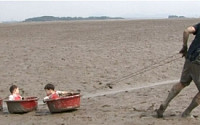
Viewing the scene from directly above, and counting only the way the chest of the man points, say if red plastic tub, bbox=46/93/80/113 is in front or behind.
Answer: behind

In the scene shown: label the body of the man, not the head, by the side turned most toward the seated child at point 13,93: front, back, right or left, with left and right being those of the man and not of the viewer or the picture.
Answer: back

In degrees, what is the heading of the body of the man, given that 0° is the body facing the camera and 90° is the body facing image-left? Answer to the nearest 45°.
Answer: approximately 270°

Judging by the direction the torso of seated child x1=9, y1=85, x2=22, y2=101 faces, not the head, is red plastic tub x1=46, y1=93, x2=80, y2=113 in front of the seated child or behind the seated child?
in front
